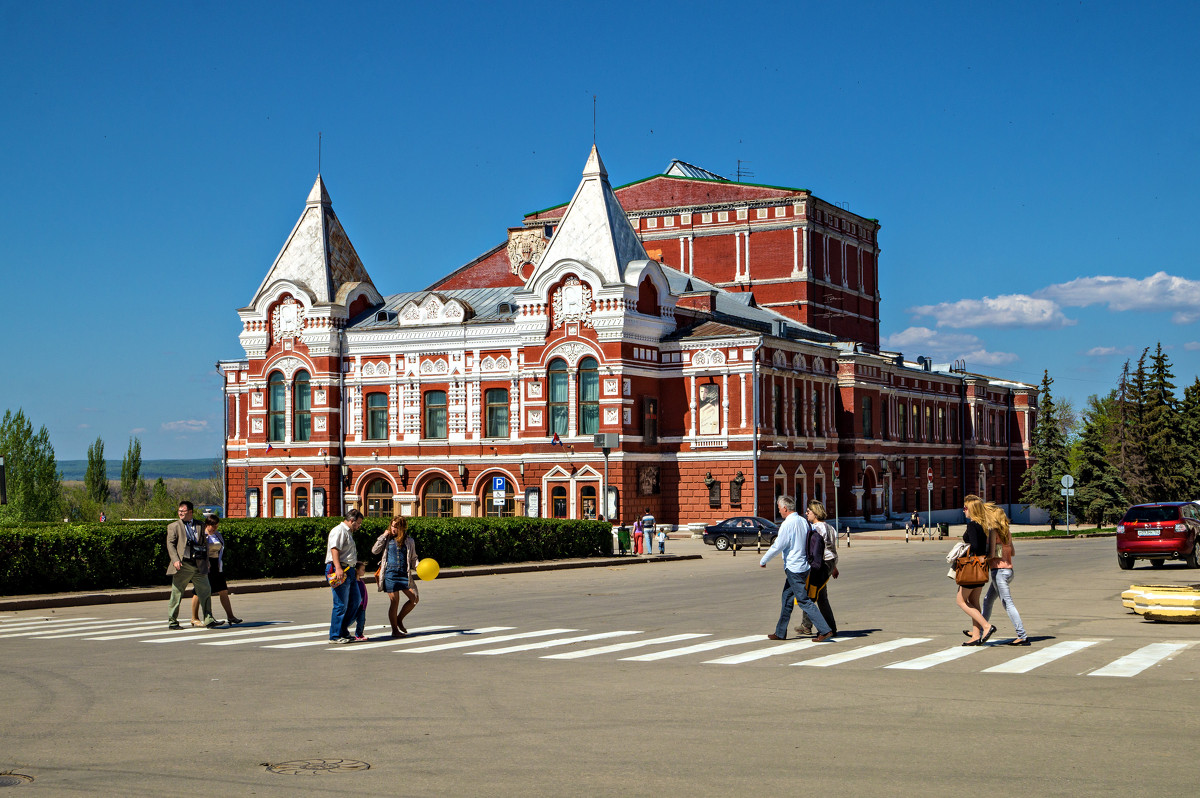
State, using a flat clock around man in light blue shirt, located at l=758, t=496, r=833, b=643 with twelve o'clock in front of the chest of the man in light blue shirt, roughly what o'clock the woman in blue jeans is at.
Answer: The woman in blue jeans is roughly at 6 o'clock from the man in light blue shirt.

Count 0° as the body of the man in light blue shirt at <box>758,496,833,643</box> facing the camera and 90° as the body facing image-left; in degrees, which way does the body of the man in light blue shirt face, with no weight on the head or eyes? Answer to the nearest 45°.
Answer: approximately 90°

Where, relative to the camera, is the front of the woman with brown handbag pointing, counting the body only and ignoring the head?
to the viewer's left

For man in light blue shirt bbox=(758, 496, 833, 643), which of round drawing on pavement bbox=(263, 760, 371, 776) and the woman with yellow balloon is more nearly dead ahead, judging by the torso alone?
the woman with yellow balloon

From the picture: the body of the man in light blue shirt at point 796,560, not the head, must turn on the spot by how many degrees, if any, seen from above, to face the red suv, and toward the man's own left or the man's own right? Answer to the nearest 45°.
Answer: approximately 135° to the man's own right

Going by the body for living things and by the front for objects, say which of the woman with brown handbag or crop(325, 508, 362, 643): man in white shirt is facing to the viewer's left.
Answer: the woman with brown handbag

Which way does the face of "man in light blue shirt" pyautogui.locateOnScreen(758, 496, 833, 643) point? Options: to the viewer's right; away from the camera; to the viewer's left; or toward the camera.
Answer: to the viewer's left

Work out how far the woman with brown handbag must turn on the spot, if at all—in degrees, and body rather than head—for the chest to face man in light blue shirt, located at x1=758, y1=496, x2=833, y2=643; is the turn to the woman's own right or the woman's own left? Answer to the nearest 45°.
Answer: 0° — they already face them

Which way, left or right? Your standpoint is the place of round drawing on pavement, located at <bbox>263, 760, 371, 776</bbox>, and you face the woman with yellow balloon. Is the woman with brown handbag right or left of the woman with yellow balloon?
right
